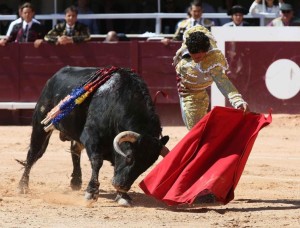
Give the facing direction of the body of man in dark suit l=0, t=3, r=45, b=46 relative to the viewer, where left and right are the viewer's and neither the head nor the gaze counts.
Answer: facing the viewer

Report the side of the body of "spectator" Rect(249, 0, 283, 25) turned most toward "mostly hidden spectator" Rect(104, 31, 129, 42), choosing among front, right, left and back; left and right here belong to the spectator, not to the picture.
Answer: right

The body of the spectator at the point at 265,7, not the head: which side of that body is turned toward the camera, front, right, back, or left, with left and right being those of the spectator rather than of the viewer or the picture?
front

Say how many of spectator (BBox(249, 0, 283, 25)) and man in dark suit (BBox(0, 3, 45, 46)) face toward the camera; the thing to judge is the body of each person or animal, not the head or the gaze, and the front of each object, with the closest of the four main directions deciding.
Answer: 2

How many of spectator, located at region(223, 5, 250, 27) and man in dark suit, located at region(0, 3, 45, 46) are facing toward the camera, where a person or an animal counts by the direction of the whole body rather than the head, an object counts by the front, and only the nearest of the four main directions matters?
2

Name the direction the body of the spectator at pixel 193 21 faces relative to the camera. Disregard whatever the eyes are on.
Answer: toward the camera

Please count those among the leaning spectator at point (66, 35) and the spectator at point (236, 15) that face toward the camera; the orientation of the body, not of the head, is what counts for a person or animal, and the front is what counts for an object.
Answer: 2

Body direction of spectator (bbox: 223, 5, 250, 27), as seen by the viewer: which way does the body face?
toward the camera

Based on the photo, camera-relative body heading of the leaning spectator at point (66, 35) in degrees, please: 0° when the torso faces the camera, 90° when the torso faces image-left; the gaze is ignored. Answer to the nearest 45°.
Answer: approximately 0°

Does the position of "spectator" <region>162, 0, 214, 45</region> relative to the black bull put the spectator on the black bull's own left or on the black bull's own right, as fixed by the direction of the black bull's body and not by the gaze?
on the black bull's own left
